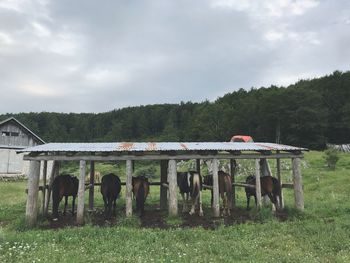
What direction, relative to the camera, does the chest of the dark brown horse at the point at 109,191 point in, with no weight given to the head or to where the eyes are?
away from the camera

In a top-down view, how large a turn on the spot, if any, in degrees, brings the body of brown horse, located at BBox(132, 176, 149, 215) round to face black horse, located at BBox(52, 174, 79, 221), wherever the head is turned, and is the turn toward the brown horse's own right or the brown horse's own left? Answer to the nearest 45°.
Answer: approximately 90° to the brown horse's own left

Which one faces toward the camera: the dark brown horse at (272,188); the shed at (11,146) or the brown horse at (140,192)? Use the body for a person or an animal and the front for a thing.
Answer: the shed

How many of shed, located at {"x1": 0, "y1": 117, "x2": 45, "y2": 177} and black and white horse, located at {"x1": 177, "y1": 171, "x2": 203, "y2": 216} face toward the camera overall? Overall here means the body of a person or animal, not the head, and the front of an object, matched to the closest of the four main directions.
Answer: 1

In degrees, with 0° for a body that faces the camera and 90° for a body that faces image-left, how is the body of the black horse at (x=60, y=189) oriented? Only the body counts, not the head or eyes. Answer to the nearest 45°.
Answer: approximately 225°

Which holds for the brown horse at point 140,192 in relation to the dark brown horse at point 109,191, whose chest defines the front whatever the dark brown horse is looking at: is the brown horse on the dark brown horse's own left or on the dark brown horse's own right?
on the dark brown horse's own right

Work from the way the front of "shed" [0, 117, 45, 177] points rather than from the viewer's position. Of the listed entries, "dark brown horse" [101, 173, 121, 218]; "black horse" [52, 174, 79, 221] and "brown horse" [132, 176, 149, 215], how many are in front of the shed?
3

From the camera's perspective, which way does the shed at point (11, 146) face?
toward the camera

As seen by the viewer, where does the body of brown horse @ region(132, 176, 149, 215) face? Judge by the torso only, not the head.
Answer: away from the camera

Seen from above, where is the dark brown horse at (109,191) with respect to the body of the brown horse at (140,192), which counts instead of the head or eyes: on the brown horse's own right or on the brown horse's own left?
on the brown horse's own left

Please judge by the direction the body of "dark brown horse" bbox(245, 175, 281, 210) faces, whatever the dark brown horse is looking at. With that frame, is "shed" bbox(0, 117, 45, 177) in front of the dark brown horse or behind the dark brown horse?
in front

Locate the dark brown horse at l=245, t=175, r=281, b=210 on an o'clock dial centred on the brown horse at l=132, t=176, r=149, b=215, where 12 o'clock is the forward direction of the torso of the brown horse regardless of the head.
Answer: The dark brown horse is roughly at 3 o'clock from the brown horse.

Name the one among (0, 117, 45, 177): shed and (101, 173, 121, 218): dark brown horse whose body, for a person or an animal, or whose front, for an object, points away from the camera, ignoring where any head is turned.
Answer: the dark brown horse

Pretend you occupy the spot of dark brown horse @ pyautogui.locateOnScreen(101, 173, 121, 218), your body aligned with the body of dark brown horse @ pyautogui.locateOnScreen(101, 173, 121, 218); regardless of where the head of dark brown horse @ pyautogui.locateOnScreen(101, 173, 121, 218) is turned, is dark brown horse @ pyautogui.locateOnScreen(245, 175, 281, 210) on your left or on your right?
on your right
